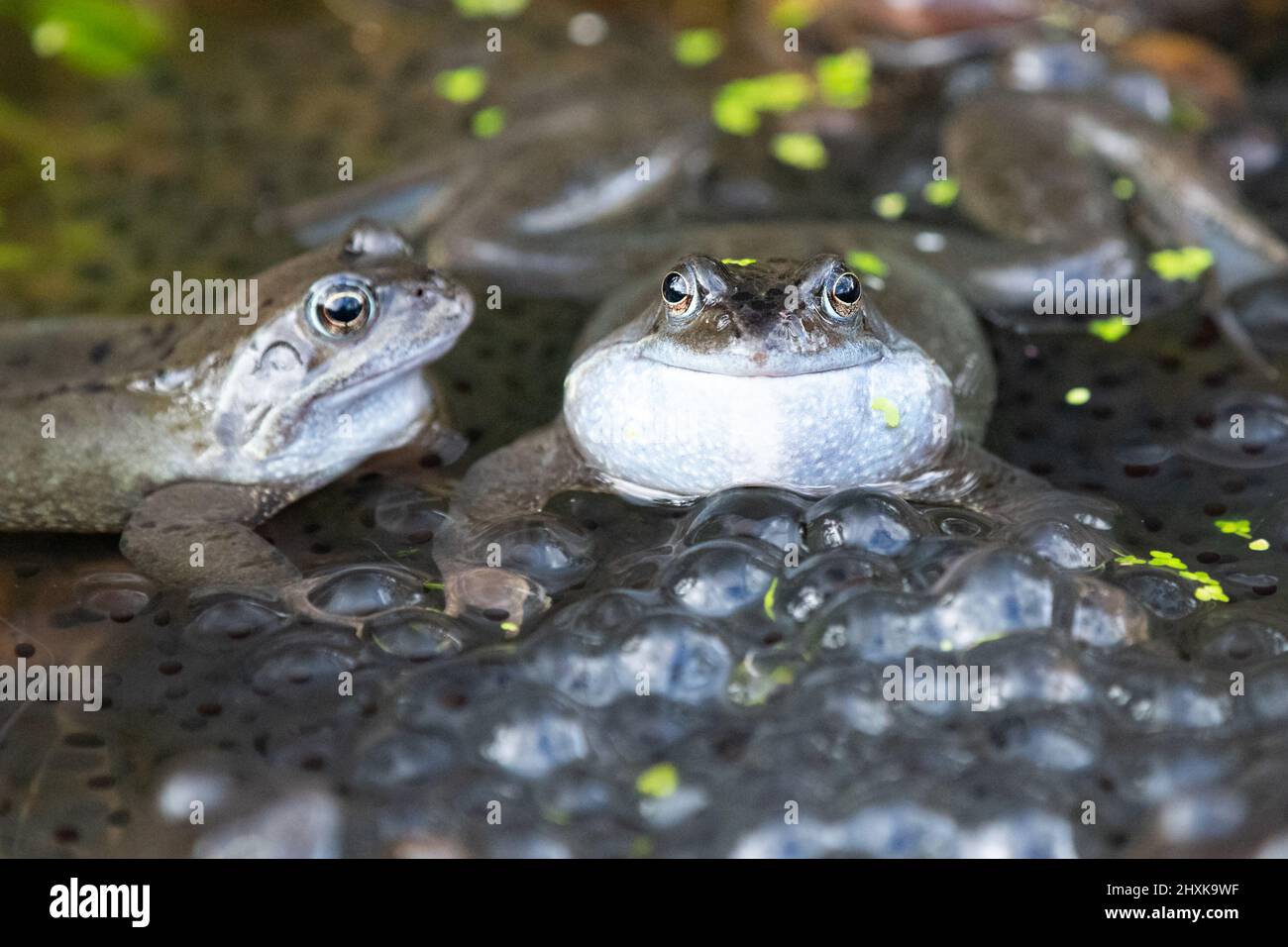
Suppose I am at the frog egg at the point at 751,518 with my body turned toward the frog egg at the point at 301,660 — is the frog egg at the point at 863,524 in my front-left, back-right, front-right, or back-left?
back-left

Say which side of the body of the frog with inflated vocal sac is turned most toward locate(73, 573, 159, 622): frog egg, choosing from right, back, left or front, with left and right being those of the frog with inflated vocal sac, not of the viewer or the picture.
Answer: right

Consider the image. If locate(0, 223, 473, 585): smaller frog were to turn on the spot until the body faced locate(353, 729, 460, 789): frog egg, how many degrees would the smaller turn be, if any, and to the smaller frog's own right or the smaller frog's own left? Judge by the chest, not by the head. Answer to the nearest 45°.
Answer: approximately 90° to the smaller frog's own right

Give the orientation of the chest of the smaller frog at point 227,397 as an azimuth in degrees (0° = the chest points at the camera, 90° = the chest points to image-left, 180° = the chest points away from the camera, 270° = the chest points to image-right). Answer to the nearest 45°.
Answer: approximately 270°

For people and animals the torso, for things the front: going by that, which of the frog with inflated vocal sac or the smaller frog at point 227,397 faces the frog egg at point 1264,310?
the smaller frog

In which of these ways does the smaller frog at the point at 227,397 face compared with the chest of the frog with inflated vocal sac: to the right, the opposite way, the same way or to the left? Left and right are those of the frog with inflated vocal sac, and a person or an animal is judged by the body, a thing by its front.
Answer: to the left

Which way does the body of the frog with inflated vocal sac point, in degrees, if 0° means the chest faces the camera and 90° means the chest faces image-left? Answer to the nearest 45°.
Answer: approximately 0°

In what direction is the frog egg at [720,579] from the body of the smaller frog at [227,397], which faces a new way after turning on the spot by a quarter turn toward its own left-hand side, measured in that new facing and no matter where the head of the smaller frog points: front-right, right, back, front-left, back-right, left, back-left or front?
back-right
